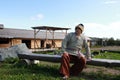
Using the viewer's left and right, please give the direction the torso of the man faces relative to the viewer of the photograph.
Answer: facing the viewer
